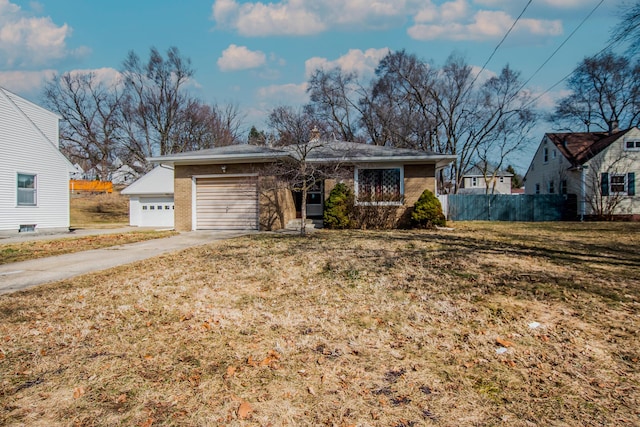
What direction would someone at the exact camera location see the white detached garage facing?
facing the viewer

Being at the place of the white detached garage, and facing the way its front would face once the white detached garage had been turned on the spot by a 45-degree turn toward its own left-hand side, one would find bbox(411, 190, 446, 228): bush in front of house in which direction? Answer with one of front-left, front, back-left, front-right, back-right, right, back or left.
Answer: front

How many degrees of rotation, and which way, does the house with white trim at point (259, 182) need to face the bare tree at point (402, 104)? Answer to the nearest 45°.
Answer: approximately 135° to its left

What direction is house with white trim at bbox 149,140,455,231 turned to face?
toward the camera

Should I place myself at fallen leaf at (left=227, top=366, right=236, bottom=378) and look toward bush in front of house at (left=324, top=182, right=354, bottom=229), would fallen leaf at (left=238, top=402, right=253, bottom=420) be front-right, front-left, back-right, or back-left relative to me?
back-right

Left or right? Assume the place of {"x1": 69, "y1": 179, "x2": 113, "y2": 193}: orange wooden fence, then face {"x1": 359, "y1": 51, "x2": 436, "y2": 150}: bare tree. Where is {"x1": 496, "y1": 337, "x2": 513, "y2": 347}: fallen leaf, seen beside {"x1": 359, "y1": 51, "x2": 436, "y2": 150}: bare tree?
right

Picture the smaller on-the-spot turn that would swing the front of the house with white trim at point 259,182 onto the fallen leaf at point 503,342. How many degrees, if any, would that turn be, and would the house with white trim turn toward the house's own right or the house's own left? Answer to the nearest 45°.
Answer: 0° — it already faces it

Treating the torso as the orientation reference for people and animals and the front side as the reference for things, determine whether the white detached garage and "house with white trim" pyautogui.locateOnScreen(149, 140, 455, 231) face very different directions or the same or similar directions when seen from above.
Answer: same or similar directions

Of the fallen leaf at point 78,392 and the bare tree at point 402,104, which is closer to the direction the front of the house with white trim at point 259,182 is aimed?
the fallen leaf

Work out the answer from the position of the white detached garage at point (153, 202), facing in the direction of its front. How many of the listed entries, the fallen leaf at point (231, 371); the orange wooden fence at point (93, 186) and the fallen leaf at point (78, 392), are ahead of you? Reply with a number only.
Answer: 2

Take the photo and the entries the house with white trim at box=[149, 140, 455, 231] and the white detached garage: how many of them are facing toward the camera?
2

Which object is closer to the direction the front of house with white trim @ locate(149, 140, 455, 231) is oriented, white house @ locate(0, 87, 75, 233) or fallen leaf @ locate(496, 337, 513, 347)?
the fallen leaf

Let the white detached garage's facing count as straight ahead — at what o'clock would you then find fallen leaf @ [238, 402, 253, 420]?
The fallen leaf is roughly at 12 o'clock from the white detached garage.

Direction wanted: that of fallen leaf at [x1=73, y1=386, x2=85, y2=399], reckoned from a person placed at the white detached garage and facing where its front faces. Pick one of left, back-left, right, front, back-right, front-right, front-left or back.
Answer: front

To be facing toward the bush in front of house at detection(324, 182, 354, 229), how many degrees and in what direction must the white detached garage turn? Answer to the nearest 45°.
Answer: approximately 45° to its left

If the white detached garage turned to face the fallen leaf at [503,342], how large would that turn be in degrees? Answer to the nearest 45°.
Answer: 0° — it already faces it

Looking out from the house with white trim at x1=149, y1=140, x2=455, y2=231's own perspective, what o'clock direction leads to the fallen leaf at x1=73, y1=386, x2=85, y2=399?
The fallen leaf is roughly at 12 o'clock from the house with white trim.
